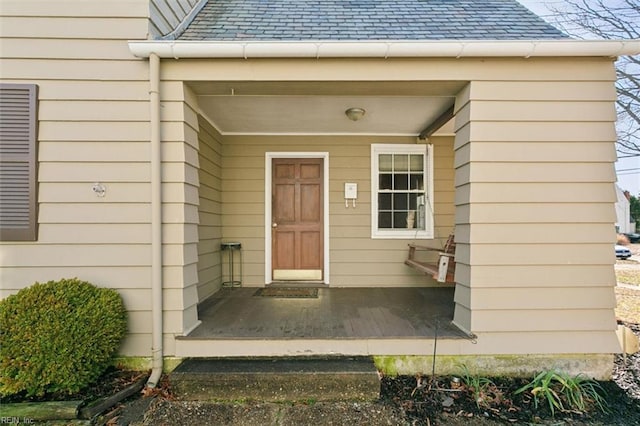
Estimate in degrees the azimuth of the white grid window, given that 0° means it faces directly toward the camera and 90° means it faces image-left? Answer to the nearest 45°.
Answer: approximately 0°

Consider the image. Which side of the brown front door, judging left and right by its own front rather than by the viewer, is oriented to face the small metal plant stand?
right

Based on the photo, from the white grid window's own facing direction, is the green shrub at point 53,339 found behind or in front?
in front

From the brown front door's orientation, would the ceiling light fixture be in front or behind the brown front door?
in front

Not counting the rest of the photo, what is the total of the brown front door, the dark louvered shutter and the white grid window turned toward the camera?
3

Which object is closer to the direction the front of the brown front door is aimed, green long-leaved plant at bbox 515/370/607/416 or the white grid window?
the green long-leaved plant

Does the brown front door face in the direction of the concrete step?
yes

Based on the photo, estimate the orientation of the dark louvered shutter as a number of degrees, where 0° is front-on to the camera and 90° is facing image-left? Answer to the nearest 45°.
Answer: approximately 0°

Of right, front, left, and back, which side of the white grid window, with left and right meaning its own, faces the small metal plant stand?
right

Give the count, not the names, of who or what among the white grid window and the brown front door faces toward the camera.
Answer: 2

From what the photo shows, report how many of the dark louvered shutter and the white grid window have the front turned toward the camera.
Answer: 2

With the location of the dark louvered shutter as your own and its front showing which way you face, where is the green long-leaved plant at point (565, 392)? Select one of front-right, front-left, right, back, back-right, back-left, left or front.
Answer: front-left
